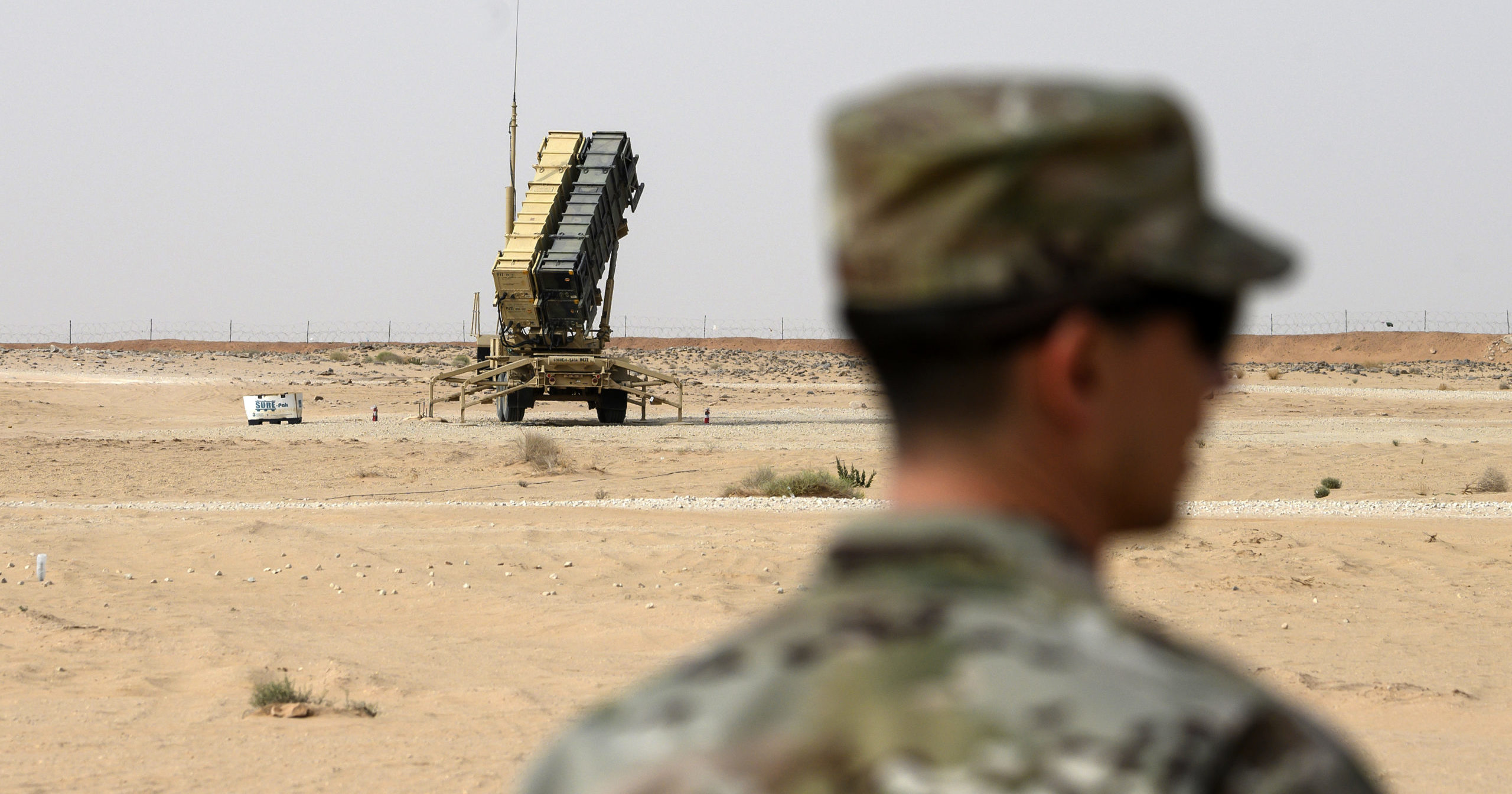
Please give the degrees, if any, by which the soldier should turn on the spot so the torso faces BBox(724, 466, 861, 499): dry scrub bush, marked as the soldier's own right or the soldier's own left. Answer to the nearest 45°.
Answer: approximately 45° to the soldier's own left

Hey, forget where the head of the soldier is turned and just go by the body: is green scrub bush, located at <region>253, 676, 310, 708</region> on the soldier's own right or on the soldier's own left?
on the soldier's own left

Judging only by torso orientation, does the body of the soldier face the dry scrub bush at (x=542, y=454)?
yes

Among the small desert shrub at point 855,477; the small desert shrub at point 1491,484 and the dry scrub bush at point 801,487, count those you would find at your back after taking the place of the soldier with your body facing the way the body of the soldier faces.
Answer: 0

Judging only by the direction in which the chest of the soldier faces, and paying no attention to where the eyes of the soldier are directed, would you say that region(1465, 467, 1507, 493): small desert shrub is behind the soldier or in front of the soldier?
in front

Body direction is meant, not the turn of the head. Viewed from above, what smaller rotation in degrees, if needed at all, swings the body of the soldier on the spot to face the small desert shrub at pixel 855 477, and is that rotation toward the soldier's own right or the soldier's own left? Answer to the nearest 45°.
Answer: approximately 45° to the soldier's own left

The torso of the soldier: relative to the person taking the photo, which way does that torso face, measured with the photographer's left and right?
facing away from the viewer and to the right of the viewer

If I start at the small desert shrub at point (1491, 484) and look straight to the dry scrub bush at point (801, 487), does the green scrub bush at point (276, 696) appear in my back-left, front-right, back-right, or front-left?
front-left

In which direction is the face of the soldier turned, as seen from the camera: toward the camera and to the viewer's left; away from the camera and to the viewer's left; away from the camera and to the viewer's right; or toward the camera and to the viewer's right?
away from the camera and to the viewer's right
